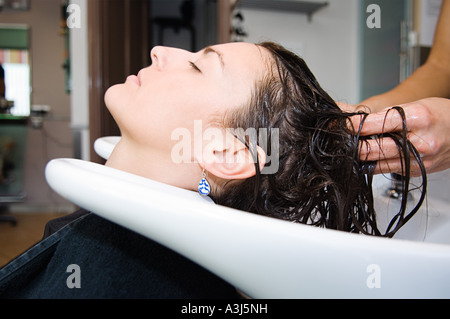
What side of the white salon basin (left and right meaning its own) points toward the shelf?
right

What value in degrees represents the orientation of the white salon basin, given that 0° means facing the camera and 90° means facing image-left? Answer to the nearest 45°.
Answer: approximately 90°

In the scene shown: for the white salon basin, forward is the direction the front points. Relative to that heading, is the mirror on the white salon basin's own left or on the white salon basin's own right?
on the white salon basin's own right
